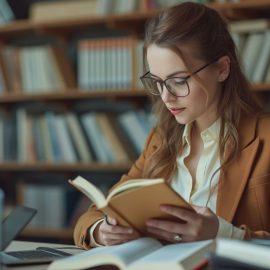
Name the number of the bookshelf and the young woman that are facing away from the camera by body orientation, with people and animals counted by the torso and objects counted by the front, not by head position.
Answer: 0

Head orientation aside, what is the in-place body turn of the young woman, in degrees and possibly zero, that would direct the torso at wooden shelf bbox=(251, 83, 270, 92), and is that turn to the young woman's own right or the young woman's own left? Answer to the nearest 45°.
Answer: approximately 135° to the young woman's own right

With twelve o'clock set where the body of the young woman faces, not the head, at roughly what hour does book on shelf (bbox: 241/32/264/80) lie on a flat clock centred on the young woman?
The book on shelf is roughly at 5 o'clock from the young woman.

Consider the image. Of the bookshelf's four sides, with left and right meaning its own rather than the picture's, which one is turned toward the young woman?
front

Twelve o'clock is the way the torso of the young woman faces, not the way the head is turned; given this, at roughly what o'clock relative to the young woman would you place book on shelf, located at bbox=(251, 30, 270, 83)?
The book on shelf is roughly at 5 o'clock from the young woman.

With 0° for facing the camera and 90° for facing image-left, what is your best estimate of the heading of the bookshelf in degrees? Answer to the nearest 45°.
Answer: approximately 0°

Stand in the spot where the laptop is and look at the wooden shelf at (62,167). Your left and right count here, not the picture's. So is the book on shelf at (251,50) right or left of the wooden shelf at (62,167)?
right

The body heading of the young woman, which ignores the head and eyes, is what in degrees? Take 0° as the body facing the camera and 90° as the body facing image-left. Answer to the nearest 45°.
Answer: approximately 45°

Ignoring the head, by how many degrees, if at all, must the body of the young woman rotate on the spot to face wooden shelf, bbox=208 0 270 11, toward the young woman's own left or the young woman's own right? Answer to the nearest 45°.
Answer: approximately 135° to the young woman's own right
